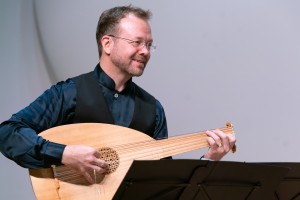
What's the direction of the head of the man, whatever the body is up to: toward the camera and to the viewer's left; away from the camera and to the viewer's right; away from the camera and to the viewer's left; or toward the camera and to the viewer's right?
toward the camera and to the viewer's right

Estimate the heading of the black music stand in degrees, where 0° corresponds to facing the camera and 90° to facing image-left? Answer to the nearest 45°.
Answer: approximately 180°

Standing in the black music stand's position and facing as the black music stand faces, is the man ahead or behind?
ahead

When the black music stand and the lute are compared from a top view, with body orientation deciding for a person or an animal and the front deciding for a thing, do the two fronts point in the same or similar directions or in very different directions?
very different directions

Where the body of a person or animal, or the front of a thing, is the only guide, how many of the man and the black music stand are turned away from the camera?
1

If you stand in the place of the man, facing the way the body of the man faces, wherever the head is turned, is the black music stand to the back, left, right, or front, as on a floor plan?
front

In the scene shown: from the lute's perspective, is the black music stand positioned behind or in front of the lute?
in front
